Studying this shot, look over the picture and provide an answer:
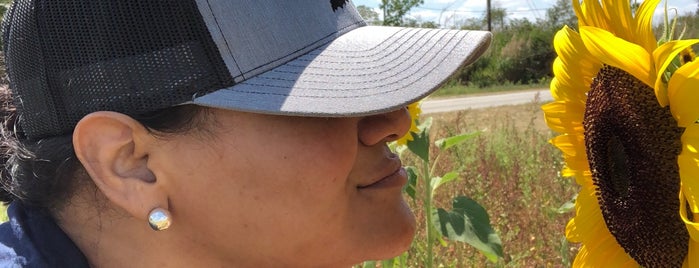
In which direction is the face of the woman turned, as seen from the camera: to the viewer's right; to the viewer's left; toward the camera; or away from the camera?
to the viewer's right

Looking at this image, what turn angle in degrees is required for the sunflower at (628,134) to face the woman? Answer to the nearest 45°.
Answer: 0° — it already faces them
